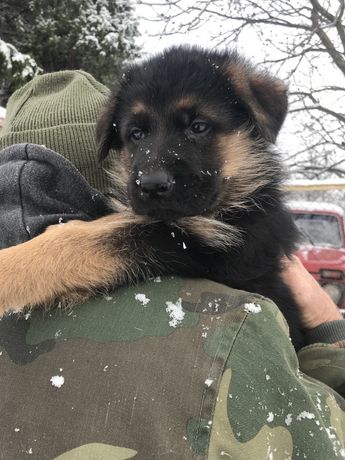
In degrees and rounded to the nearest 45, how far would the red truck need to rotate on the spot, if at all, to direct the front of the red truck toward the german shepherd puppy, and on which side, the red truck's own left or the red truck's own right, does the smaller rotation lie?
0° — it already faces it

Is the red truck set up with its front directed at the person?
yes

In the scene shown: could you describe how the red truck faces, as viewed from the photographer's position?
facing the viewer
